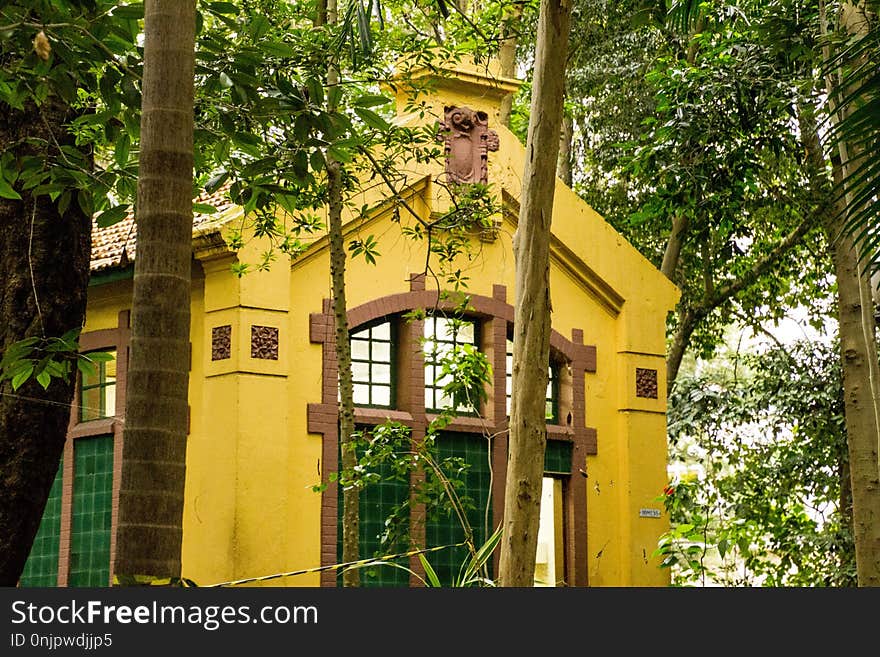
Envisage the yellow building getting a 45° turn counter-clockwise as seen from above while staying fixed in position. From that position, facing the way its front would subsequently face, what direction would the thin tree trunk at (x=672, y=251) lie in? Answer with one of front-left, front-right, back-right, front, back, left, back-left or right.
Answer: front-left

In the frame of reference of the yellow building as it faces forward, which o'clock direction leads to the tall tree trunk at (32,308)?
The tall tree trunk is roughly at 2 o'clock from the yellow building.

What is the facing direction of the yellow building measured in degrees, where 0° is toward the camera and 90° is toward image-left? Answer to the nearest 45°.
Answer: approximately 315°

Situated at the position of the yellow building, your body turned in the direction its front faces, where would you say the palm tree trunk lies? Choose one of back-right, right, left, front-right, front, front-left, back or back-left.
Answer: front-right

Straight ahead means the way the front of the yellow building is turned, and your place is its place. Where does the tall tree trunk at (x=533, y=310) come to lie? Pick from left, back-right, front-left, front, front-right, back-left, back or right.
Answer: front-right
